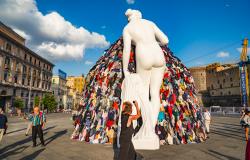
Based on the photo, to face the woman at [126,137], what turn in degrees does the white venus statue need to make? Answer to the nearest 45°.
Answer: approximately 180°

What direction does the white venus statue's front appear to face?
away from the camera

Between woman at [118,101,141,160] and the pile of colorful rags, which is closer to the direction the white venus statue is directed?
the pile of colorful rags

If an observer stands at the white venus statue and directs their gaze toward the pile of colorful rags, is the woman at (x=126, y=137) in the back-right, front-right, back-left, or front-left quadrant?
back-left
